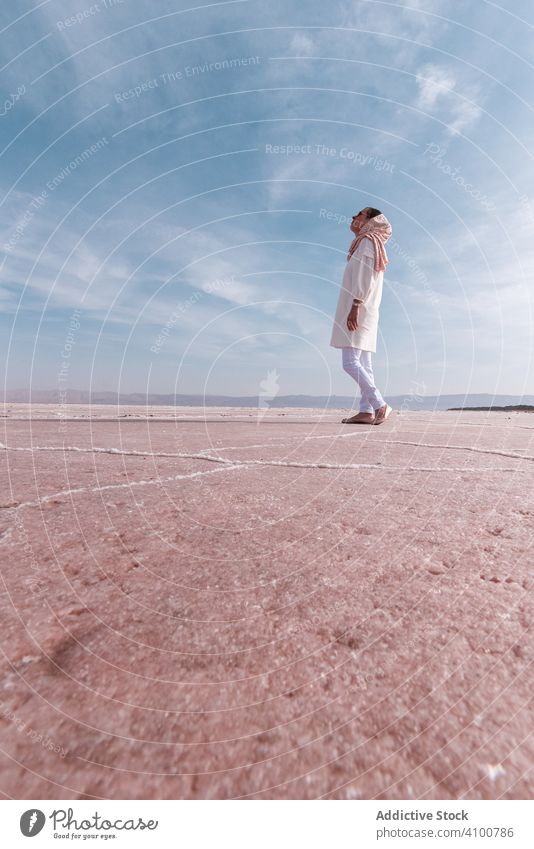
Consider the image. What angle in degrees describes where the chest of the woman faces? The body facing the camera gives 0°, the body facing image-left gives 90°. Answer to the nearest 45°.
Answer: approximately 90°

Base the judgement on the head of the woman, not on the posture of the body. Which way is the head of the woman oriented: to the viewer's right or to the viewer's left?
to the viewer's left
